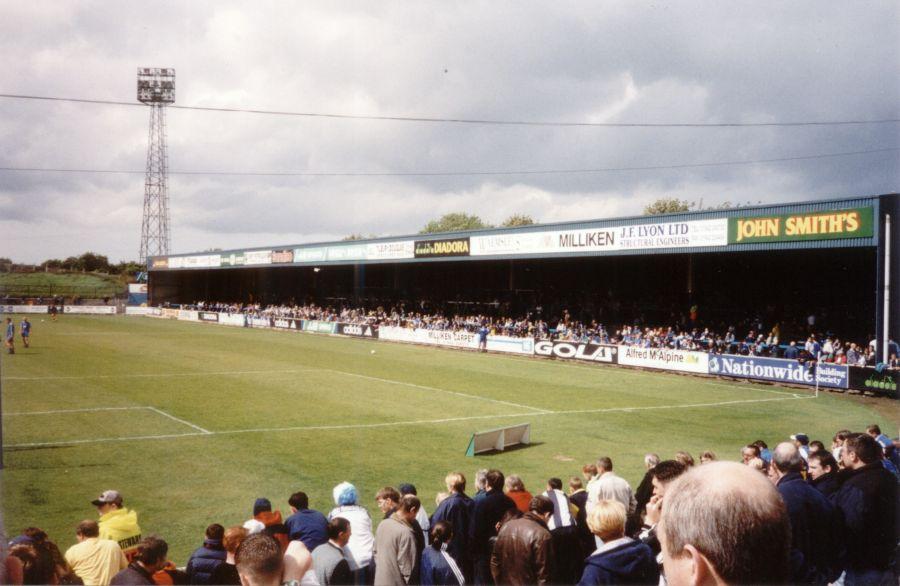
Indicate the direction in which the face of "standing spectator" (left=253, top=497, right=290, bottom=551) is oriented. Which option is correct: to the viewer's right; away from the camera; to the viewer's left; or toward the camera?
away from the camera

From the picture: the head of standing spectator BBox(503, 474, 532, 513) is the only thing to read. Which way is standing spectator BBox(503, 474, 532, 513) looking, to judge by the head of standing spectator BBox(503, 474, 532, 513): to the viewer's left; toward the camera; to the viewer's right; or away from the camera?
away from the camera

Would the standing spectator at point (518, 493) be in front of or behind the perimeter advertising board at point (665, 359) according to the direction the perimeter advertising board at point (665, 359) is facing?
in front

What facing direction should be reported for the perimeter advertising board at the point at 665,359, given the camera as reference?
facing the viewer and to the left of the viewer

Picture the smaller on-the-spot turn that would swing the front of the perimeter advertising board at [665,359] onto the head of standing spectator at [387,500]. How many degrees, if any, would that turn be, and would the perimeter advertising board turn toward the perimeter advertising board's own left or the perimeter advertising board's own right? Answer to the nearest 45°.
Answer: approximately 45° to the perimeter advertising board's own left

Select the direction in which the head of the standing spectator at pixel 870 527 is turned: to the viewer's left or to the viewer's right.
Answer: to the viewer's left

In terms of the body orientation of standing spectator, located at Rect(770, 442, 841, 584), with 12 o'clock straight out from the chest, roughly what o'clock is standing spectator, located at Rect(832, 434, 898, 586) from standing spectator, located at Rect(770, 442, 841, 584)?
standing spectator, located at Rect(832, 434, 898, 586) is roughly at 3 o'clock from standing spectator, located at Rect(770, 442, 841, 584).

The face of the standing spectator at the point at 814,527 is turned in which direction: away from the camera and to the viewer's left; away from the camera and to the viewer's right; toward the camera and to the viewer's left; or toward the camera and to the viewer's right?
away from the camera and to the viewer's left

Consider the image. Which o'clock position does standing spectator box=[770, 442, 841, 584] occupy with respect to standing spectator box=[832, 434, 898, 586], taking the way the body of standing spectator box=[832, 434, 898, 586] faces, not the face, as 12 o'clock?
standing spectator box=[770, 442, 841, 584] is roughly at 9 o'clock from standing spectator box=[832, 434, 898, 586].

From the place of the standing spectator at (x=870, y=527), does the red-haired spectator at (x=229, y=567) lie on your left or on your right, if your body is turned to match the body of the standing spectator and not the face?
on your left

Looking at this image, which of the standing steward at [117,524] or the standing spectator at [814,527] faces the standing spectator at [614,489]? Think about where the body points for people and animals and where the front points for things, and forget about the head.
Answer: the standing spectator at [814,527]

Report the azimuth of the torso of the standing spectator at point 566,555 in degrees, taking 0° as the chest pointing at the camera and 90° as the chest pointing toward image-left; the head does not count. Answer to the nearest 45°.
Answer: approximately 135°
